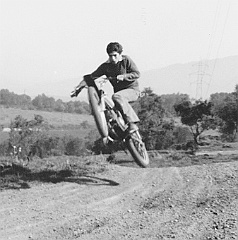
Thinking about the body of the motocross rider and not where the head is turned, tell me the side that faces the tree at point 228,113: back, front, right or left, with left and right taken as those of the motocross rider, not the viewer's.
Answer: back

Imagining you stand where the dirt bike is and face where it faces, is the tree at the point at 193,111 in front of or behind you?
behind

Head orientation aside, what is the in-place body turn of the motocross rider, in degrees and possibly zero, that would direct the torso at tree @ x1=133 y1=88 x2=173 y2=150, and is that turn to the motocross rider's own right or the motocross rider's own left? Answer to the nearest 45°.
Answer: approximately 135° to the motocross rider's own right

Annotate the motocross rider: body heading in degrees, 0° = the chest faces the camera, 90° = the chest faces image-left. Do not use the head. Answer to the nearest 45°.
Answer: approximately 45°

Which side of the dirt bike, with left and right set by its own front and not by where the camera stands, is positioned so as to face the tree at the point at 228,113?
back

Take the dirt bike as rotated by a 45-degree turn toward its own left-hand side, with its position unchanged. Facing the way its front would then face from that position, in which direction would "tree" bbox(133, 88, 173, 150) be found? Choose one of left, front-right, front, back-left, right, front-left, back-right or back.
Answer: back

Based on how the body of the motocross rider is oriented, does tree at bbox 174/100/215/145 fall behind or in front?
behind
